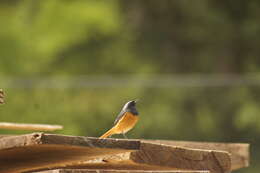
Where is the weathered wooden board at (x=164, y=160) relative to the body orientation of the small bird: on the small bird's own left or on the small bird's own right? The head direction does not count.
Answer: on the small bird's own right

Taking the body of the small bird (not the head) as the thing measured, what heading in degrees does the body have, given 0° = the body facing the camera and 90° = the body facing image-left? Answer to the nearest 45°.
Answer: approximately 270°
